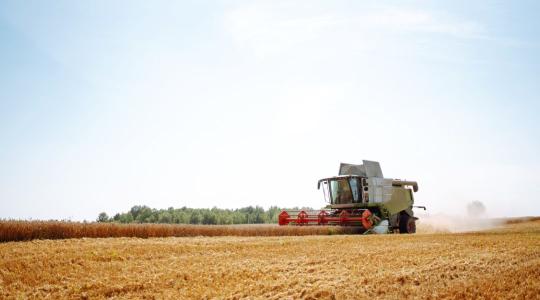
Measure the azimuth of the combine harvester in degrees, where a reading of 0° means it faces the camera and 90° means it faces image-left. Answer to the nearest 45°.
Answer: approximately 45°
